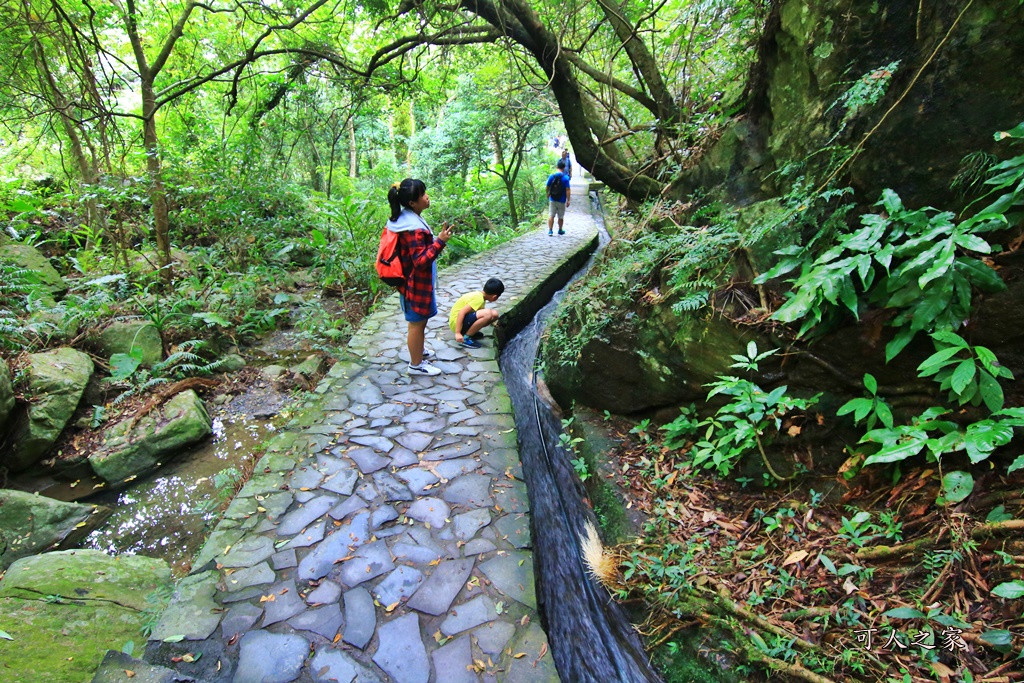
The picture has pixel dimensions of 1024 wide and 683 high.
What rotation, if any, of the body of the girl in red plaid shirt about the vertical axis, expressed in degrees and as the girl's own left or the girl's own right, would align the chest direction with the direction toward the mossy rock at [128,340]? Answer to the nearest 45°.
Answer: approximately 135° to the girl's own left

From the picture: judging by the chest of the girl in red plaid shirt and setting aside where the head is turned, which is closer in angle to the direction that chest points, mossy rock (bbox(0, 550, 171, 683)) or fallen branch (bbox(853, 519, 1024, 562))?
the fallen branch

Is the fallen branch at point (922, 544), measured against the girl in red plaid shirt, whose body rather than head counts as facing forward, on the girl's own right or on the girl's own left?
on the girl's own right

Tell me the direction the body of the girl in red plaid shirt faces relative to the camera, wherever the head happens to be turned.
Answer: to the viewer's right

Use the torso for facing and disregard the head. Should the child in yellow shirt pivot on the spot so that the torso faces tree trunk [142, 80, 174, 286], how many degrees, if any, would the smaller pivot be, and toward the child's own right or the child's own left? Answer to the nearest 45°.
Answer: approximately 135° to the child's own left

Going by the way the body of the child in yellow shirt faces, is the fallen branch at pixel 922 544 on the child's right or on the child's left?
on the child's right

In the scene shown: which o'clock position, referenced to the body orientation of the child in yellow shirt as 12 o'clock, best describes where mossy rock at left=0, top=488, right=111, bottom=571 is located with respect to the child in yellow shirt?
The mossy rock is roughly at 5 o'clock from the child in yellow shirt.

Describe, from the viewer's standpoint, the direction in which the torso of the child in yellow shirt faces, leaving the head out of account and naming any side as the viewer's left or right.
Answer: facing to the right of the viewer

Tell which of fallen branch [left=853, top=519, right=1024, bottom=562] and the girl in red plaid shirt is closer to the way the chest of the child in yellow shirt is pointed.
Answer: the fallen branch

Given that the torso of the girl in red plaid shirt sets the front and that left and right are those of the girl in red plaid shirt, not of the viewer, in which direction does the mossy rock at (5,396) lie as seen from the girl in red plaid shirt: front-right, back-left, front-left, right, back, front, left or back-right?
back

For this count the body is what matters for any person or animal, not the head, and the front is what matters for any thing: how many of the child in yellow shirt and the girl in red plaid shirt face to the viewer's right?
2
